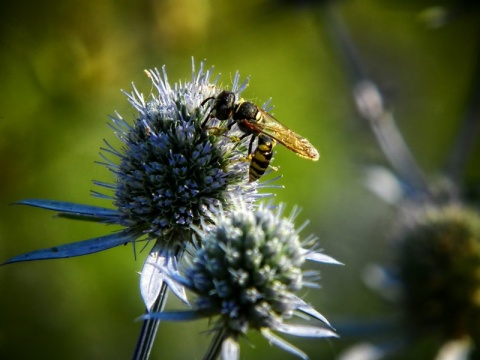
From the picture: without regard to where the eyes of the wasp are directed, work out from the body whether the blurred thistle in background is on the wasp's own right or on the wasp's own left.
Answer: on the wasp's own right

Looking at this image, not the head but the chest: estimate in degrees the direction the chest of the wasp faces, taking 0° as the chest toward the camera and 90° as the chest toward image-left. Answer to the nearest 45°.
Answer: approximately 90°
